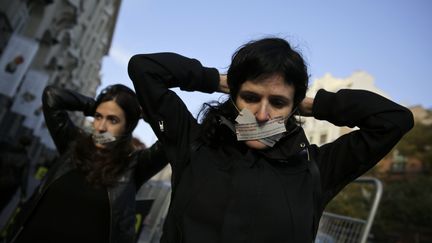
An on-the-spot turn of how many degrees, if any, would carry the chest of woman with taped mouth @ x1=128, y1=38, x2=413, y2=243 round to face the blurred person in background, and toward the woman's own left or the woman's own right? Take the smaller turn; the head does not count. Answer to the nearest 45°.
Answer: approximately 135° to the woman's own right

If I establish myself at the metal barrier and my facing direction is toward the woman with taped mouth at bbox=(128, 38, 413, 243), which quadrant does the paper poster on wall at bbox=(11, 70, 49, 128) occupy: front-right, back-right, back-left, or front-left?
back-right

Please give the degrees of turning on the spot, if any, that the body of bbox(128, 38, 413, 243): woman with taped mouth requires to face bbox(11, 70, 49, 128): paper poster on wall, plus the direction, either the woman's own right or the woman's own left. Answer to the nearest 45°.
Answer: approximately 135° to the woman's own right

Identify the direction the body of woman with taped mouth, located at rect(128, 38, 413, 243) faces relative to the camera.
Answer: toward the camera

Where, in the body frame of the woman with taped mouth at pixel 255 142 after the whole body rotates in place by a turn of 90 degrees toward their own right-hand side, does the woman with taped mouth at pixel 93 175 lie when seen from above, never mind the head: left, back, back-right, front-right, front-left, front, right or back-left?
front-right

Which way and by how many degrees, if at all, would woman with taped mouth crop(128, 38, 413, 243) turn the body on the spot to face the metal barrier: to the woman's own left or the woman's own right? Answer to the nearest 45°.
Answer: approximately 135° to the woman's own left

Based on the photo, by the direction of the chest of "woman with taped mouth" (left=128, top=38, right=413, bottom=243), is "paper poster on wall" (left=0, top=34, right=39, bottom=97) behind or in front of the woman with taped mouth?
behind
